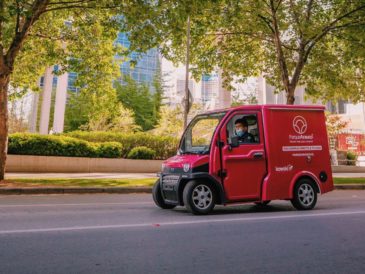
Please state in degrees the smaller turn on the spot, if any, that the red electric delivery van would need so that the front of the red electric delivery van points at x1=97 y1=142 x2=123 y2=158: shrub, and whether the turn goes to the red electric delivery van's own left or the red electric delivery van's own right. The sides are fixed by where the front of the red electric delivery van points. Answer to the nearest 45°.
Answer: approximately 90° to the red electric delivery van's own right

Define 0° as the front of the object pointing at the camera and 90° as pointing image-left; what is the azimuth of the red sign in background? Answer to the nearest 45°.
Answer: approximately 0°

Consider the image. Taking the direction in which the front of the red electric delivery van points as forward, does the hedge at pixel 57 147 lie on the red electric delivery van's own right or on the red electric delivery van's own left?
on the red electric delivery van's own right

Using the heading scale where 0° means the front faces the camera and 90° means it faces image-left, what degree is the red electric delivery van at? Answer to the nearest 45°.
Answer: approximately 45°

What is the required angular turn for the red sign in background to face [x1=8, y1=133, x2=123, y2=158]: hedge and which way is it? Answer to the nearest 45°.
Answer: approximately 45° to its right

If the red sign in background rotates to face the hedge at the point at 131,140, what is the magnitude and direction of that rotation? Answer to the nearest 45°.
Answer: approximately 45° to its right

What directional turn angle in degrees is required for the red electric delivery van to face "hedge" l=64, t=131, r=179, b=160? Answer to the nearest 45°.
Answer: approximately 90° to its right
